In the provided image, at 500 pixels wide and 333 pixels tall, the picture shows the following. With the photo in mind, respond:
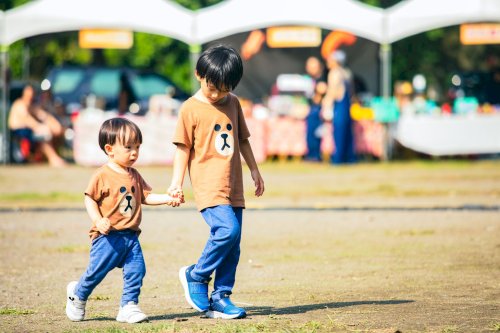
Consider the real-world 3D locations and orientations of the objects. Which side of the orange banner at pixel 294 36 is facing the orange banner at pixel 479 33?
left

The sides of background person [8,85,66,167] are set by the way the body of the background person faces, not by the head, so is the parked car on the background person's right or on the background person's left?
on the background person's left

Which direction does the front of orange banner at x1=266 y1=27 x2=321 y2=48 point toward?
toward the camera

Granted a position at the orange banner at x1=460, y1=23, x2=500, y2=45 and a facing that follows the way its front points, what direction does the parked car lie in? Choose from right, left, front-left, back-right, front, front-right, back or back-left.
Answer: right

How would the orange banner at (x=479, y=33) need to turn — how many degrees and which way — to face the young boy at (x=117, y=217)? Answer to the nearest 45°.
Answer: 0° — it already faces them

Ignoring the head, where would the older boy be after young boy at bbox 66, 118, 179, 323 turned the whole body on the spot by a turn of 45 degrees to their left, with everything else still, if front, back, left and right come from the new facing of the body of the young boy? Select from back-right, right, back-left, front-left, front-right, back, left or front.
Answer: front

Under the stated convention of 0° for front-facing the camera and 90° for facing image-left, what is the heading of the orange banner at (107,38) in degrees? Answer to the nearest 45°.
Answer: approximately 0°
